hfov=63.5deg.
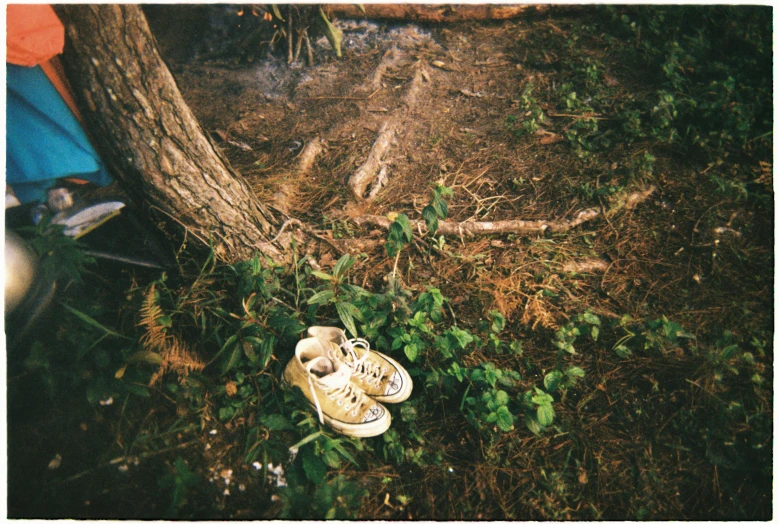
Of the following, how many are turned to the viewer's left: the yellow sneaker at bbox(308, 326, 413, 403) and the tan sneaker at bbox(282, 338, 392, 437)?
0

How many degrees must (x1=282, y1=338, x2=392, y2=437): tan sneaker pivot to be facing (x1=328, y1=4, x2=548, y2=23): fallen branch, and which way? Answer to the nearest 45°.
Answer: approximately 90° to its left

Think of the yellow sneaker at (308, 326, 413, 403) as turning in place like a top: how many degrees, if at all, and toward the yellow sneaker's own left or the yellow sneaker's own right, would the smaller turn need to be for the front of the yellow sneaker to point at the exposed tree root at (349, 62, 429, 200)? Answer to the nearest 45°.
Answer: approximately 135° to the yellow sneaker's own left

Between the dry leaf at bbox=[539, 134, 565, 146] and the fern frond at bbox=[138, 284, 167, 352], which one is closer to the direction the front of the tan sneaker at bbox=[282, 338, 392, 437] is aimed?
the dry leaf

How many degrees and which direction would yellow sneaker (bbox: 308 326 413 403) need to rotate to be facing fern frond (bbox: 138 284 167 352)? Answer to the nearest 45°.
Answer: approximately 135° to its right

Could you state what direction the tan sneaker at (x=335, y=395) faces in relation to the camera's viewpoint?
facing the viewer and to the right of the viewer

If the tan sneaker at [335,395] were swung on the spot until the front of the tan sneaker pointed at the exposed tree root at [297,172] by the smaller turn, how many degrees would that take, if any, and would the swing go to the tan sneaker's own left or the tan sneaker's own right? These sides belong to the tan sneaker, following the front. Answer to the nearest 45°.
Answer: approximately 135° to the tan sneaker's own left

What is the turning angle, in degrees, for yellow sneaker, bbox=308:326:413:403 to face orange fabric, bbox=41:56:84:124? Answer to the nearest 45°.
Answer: approximately 180°
